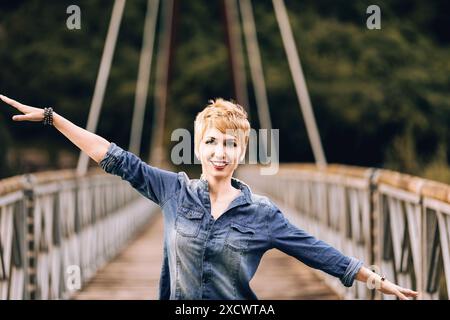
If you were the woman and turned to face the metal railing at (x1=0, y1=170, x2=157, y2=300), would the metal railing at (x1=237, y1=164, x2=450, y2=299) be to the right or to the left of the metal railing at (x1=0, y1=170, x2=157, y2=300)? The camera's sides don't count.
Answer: right

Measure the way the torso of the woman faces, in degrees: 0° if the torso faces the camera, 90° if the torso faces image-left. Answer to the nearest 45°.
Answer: approximately 0°

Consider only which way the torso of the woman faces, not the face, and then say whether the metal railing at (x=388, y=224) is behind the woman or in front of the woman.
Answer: behind

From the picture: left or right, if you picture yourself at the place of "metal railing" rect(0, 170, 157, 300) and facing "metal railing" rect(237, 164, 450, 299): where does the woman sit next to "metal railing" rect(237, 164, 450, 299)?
right

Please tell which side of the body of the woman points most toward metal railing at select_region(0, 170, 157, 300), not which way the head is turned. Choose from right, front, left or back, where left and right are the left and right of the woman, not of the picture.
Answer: back
